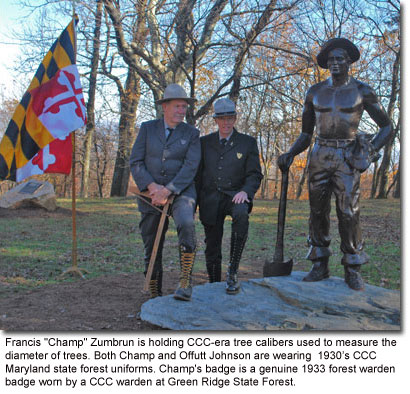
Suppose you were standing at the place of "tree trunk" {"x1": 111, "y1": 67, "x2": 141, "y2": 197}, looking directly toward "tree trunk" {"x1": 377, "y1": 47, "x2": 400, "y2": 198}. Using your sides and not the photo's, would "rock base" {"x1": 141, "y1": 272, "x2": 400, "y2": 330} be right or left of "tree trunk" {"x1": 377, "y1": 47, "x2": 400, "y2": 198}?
right

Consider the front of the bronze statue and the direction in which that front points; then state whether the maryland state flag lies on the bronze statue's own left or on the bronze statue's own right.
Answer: on the bronze statue's own right

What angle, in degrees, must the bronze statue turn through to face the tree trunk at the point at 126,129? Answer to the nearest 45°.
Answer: approximately 135° to its right

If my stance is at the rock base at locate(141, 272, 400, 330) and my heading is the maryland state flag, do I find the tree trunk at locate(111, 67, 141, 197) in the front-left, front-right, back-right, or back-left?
front-right

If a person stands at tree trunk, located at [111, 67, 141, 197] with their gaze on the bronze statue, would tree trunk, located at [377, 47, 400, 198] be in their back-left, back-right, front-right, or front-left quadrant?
front-left

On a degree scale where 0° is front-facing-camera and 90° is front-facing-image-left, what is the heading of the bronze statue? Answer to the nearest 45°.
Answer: approximately 0°

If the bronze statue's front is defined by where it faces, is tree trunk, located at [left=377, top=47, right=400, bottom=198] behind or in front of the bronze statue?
behind
